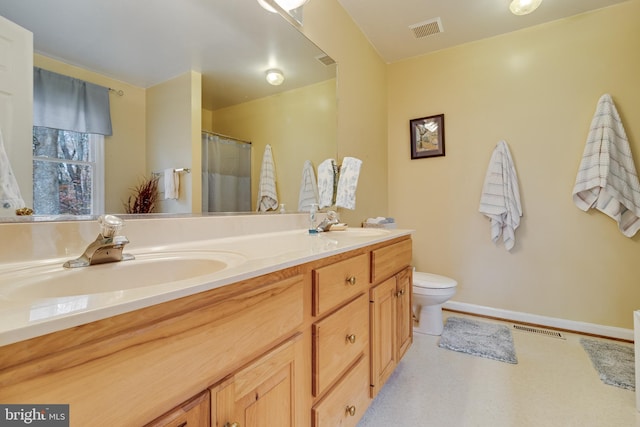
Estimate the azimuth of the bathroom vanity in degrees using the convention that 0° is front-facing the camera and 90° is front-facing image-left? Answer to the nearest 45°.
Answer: approximately 315°

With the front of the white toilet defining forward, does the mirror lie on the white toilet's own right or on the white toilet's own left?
on the white toilet's own right

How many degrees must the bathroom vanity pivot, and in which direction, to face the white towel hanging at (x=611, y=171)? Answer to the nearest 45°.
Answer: approximately 45° to its left
